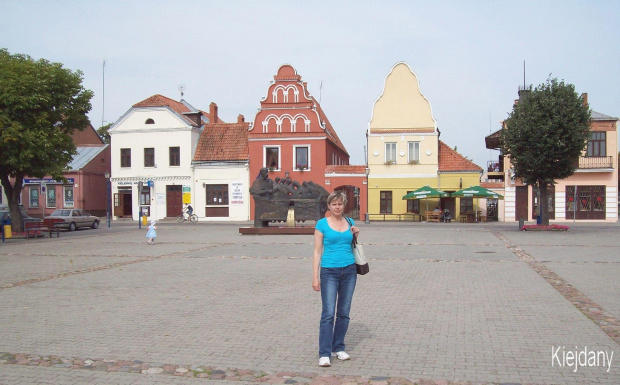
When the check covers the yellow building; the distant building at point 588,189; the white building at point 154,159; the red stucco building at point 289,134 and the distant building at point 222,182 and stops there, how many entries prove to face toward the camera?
5

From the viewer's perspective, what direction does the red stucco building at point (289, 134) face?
toward the camera

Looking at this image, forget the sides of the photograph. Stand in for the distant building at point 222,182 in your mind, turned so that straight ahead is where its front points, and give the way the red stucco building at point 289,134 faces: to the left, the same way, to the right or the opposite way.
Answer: the same way

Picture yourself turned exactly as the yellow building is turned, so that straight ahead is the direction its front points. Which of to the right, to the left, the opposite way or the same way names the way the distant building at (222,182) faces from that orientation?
the same way

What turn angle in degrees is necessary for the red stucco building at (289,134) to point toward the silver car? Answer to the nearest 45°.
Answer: approximately 45° to its right

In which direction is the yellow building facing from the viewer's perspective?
toward the camera

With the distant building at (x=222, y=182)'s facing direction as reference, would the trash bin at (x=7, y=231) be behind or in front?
in front

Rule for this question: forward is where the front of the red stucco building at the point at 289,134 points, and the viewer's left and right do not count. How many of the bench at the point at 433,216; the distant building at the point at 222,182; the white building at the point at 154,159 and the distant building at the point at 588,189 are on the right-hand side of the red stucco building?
2

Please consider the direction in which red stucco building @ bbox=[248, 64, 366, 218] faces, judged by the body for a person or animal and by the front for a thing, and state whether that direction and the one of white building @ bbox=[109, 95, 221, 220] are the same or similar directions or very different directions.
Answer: same or similar directions

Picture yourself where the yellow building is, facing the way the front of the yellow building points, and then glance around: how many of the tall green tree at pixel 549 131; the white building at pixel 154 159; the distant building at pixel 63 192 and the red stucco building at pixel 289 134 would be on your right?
3

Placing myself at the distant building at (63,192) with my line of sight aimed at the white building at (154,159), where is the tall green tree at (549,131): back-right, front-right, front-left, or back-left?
front-right

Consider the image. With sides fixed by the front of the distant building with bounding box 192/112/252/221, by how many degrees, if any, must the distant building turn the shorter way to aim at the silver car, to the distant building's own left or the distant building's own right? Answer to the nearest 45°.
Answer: approximately 45° to the distant building's own right

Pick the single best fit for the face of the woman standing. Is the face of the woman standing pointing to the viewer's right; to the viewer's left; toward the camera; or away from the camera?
toward the camera

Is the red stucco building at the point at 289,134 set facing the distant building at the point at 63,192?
no

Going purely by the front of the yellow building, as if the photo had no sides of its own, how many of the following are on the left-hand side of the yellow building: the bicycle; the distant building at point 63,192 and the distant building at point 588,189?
1

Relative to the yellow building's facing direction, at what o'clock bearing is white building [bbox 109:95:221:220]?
The white building is roughly at 3 o'clock from the yellow building.

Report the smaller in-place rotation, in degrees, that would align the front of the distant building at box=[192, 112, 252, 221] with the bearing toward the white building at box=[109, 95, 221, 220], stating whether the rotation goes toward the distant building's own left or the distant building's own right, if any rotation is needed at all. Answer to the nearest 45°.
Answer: approximately 90° to the distant building's own right
